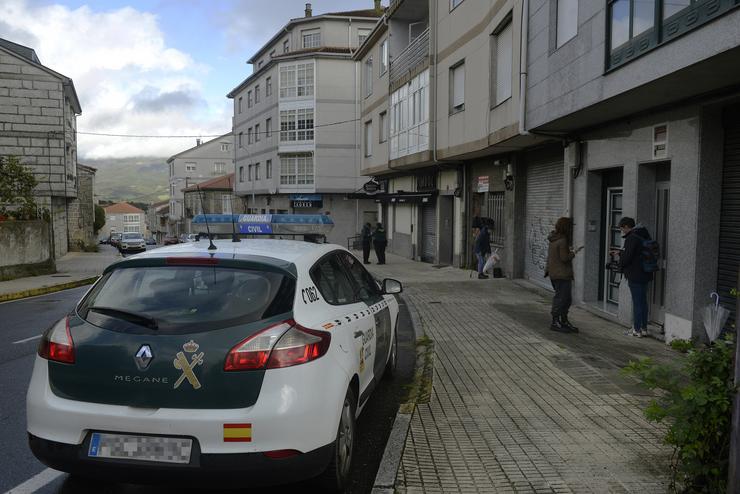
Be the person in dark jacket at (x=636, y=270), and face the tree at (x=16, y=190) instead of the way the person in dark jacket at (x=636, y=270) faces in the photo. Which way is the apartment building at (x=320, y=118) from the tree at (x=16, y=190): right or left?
right

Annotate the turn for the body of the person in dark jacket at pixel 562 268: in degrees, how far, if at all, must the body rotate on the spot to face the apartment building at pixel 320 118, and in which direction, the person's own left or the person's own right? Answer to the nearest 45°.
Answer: approximately 135° to the person's own left

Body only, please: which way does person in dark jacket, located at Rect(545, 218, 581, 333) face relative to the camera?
to the viewer's right

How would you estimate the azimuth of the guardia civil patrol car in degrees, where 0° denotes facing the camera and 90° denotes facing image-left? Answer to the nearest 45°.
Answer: approximately 225°

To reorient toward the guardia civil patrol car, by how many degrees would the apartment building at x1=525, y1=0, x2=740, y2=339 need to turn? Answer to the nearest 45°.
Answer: approximately 45° to its left

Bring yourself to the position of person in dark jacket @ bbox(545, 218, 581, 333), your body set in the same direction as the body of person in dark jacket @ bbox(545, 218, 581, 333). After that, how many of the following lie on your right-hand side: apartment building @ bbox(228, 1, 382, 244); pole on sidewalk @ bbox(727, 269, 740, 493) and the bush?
2

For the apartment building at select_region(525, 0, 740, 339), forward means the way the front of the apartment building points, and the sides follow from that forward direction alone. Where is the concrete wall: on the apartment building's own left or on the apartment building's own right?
on the apartment building's own right

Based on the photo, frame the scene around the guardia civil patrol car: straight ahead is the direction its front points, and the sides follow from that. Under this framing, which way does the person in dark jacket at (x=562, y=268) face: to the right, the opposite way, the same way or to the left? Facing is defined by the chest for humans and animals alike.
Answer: to the right
